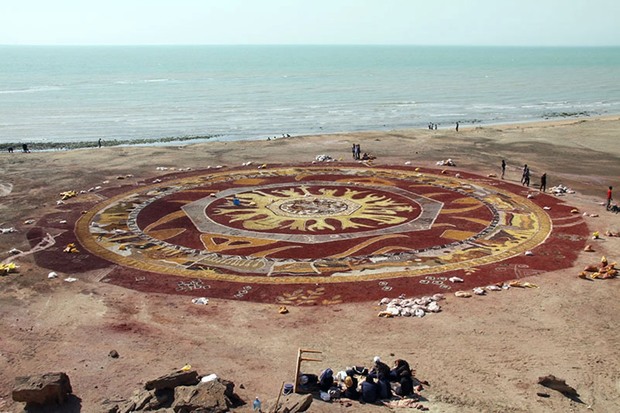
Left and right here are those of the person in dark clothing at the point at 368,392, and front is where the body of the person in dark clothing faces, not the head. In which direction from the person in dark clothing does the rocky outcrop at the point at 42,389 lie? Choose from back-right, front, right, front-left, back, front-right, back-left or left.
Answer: left

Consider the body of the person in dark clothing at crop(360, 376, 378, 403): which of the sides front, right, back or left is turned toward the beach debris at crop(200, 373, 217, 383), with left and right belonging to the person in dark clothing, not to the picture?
left

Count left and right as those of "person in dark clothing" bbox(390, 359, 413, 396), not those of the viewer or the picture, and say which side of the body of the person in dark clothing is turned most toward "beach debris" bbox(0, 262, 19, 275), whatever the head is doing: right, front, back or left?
front

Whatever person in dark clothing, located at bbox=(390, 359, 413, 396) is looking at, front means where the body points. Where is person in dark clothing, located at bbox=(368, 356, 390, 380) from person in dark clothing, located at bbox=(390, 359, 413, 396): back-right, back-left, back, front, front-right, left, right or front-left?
front

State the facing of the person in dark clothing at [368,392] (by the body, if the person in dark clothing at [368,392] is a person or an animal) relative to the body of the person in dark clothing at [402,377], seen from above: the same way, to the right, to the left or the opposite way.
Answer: to the right

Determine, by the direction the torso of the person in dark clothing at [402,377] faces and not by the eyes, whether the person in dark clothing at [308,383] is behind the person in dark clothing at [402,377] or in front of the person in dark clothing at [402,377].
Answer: in front

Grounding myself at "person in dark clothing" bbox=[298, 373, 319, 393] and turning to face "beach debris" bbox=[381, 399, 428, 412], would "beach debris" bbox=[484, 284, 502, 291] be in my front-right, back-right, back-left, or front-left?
front-left

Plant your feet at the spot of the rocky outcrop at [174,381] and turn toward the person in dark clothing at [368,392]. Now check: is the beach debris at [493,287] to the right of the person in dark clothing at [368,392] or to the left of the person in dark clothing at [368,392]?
left

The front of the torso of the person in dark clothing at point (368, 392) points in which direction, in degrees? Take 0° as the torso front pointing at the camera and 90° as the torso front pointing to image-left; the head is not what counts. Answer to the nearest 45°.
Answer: approximately 180°

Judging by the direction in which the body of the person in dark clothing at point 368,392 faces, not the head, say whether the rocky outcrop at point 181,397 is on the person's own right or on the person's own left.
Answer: on the person's own left

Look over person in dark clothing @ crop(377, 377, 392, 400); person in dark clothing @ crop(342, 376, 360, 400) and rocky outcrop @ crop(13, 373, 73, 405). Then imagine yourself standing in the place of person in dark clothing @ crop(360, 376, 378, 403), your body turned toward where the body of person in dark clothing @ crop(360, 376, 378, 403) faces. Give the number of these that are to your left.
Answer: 2

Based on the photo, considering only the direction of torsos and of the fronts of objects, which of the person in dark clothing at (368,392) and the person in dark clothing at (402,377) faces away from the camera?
the person in dark clothing at (368,392)

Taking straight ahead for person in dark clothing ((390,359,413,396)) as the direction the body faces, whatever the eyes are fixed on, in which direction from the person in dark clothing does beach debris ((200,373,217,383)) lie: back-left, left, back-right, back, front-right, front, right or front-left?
front

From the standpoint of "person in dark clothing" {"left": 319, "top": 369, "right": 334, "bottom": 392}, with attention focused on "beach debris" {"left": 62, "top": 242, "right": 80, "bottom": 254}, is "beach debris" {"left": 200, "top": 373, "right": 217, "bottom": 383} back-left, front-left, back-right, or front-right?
front-left

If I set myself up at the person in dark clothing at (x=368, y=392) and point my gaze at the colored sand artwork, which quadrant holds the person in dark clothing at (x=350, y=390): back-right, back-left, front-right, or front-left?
front-left

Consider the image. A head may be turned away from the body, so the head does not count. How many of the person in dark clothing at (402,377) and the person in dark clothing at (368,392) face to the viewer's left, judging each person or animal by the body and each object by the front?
1

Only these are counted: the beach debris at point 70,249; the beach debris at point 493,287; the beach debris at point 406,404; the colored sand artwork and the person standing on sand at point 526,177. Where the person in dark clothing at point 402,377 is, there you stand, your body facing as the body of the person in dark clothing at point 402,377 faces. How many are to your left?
1

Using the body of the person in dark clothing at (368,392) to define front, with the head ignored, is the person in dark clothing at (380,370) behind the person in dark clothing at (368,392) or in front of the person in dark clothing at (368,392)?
in front

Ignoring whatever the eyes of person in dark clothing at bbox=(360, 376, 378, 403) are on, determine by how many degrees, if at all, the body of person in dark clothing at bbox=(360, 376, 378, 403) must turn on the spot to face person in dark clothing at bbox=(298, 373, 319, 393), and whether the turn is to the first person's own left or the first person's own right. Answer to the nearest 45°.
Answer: approximately 90° to the first person's own left

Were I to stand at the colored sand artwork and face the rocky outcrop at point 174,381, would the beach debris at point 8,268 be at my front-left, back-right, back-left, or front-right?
front-right

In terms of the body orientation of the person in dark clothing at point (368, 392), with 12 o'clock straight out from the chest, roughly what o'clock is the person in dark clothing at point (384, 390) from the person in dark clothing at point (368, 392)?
the person in dark clothing at point (384, 390) is roughly at 2 o'clock from the person in dark clothing at point (368, 392).

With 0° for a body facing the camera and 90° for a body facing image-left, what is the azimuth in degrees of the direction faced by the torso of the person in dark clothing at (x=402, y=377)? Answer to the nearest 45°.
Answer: approximately 90°
